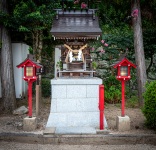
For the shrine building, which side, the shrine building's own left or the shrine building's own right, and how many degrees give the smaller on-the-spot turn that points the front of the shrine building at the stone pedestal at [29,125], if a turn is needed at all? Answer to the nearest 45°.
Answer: approximately 45° to the shrine building's own right

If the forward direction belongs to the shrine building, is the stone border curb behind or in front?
in front

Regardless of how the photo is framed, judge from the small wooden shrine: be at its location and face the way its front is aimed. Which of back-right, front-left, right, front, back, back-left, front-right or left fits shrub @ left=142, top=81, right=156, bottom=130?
front-left

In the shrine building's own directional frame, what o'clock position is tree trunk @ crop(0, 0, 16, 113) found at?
The tree trunk is roughly at 4 o'clock from the shrine building.

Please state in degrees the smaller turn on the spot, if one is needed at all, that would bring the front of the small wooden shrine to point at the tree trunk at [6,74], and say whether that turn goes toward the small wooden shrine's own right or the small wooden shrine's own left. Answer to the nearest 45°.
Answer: approximately 90° to the small wooden shrine's own right

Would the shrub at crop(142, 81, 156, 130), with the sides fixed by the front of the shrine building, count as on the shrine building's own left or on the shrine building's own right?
on the shrine building's own left

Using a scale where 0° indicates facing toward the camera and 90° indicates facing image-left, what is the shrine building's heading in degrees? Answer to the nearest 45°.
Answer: approximately 0°
